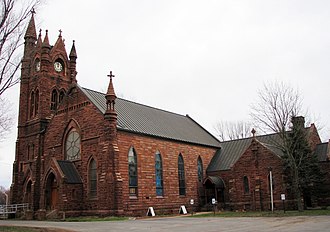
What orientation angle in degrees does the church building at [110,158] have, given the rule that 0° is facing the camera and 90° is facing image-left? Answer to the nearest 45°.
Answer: approximately 45°
